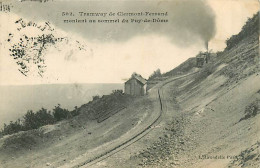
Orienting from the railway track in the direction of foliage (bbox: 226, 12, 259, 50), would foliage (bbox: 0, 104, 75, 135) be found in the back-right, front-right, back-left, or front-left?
back-left
